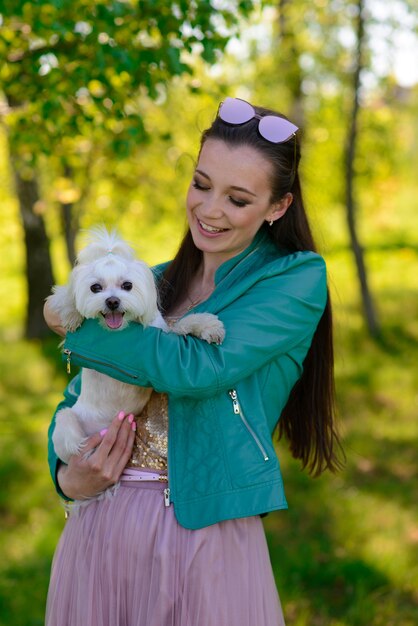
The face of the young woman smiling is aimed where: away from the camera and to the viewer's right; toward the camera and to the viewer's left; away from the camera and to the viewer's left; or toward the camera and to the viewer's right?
toward the camera and to the viewer's left

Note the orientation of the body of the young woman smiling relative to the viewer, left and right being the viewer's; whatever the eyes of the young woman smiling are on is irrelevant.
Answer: facing the viewer and to the left of the viewer

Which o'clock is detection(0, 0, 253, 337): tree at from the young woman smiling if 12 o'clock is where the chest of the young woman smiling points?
The tree is roughly at 4 o'clock from the young woman smiling.
